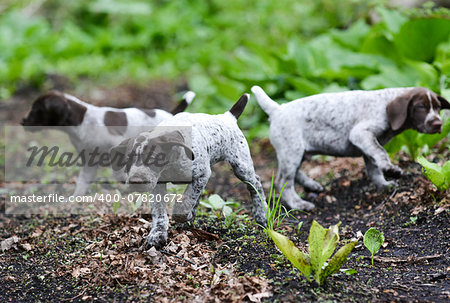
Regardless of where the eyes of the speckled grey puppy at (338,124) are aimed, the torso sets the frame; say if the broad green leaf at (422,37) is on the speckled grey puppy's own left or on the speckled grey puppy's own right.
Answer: on the speckled grey puppy's own left

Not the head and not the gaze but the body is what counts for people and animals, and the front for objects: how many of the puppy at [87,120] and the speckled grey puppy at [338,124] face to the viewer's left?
1

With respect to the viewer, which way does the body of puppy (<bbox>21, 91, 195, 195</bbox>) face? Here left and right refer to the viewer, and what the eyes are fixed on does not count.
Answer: facing to the left of the viewer

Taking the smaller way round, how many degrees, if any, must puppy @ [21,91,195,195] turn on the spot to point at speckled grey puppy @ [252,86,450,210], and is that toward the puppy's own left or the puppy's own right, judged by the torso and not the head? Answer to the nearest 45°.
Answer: approximately 135° to the puppy's own left

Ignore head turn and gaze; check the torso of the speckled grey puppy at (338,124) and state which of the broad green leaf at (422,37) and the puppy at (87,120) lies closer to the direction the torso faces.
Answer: the broad green leaf

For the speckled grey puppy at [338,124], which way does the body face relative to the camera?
to the viewer's right

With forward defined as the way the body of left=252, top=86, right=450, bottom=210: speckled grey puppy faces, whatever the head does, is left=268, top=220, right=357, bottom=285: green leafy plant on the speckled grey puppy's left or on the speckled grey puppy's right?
on the speckled grey puppy's right

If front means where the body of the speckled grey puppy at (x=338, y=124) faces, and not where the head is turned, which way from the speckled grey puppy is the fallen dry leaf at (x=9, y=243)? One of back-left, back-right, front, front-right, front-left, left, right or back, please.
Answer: back-right

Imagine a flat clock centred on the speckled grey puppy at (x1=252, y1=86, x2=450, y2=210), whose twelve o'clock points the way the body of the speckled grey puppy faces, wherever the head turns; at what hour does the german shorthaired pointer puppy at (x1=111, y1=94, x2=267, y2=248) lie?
The german shorthaired pointer puppy is roughly at 4 o'clock from the speckled grey puppy.

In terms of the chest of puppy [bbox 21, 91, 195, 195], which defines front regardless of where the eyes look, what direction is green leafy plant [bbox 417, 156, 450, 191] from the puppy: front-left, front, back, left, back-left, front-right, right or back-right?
back-left

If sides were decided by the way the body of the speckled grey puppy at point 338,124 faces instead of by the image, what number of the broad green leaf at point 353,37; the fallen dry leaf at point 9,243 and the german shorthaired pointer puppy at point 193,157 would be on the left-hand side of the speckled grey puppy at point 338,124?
1

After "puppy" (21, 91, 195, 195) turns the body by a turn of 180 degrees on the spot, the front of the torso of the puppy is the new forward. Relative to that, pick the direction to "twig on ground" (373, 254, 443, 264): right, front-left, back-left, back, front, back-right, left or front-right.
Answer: front-right

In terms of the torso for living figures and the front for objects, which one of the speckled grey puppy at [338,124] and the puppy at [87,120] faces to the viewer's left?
the puppy
